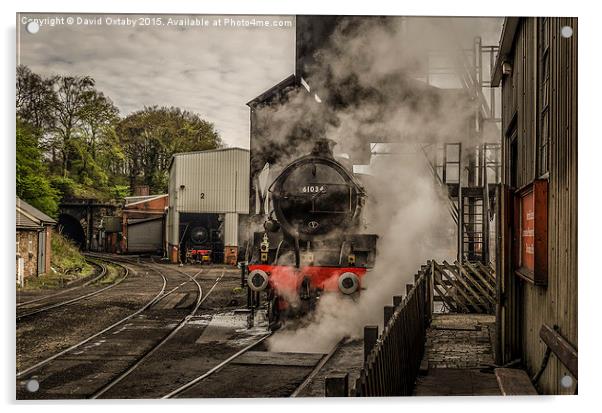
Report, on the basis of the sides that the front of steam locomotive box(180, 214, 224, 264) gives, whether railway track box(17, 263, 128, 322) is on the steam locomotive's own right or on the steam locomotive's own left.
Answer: on the steam locomotive's own right

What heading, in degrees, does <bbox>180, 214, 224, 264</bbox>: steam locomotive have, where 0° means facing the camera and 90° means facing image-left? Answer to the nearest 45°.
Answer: approximately 0°

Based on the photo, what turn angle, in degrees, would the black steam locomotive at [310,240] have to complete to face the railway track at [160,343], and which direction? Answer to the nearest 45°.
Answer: approximately 45° to its right

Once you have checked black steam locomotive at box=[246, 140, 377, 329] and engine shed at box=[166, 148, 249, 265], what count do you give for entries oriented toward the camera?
2
